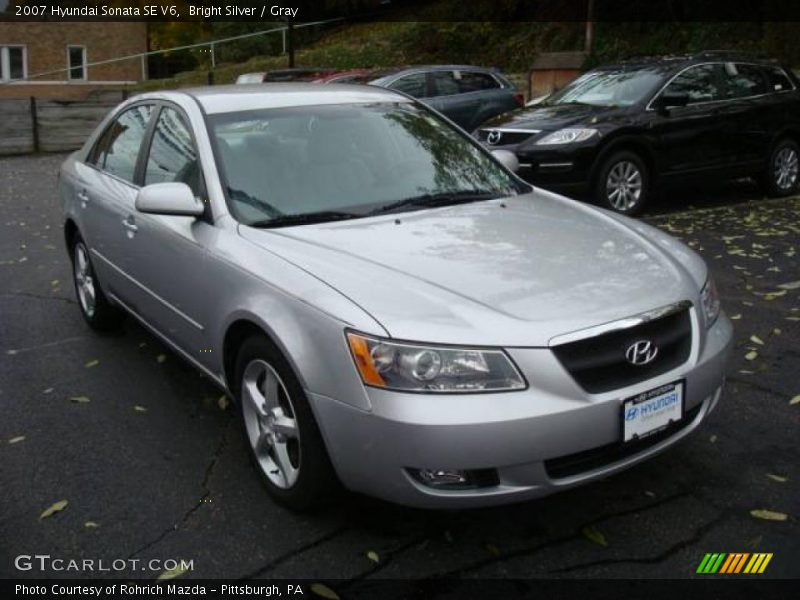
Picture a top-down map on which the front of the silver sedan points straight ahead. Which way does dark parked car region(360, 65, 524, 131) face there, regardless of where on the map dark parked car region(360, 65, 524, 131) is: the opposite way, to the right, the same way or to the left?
to the right

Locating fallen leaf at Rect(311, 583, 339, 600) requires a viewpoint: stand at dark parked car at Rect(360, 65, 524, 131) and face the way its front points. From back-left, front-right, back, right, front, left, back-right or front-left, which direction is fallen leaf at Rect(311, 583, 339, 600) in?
front-left

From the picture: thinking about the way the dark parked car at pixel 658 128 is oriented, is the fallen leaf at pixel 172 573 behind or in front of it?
in front

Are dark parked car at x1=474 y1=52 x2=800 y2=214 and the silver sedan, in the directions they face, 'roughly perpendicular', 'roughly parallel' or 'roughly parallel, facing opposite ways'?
roughly perpendicular

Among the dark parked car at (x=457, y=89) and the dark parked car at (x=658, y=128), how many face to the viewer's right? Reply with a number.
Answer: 0

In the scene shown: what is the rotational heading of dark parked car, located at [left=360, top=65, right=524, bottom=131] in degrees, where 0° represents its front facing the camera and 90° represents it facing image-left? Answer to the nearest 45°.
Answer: approximately 45°

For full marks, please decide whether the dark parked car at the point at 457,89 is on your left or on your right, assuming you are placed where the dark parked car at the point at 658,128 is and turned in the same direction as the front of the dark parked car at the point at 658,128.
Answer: on your right

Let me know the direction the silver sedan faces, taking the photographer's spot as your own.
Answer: facing the viewer and to the right of the viewer

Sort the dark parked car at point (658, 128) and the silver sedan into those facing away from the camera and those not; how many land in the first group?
0

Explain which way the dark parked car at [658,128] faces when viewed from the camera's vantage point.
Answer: facing the viewer and to the left of the viewer

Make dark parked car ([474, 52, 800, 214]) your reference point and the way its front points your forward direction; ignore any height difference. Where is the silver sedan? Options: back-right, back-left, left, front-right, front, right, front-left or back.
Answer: front-left

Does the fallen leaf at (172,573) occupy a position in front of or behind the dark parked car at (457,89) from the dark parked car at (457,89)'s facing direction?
in front

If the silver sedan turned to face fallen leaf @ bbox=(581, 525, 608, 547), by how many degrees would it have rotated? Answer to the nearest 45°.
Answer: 0° — it already faces it

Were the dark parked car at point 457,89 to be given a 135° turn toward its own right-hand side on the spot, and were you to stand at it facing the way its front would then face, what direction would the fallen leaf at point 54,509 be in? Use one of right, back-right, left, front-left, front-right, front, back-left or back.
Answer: back

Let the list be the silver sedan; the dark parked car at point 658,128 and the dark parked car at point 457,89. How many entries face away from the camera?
0
